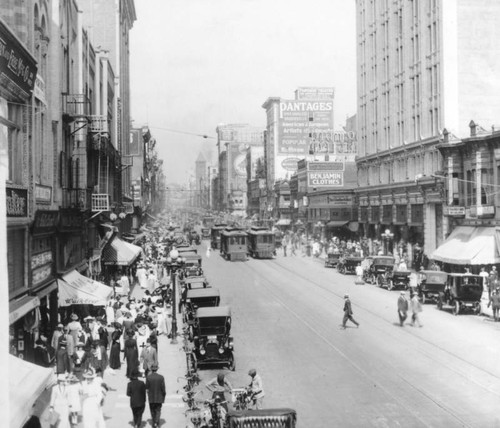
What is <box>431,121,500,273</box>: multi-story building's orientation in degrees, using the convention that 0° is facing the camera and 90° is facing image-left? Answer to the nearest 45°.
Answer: approximately 45°

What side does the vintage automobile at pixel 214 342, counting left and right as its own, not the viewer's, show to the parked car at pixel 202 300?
back

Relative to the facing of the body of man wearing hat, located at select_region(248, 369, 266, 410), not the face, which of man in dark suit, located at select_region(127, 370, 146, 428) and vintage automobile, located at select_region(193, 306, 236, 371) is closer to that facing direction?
the man in dark suit

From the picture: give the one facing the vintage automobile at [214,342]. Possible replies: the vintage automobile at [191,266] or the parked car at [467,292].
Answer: the vintage automobile at [191,266]

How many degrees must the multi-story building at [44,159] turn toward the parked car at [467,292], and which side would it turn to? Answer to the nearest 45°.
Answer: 0° — it already faces it

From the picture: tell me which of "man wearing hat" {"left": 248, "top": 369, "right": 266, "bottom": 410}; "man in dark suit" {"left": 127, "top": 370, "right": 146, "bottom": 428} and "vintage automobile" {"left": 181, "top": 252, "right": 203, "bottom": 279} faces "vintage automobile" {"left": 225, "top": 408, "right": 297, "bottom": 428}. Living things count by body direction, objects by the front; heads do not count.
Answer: "vintage automobile" {"left": 181, "top": 252, "right": 203, "bottom": 279}

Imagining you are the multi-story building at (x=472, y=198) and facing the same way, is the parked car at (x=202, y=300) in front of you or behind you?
in front

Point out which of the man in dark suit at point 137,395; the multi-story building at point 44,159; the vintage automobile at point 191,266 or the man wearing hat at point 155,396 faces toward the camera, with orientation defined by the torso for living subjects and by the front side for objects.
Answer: the vintage automobile

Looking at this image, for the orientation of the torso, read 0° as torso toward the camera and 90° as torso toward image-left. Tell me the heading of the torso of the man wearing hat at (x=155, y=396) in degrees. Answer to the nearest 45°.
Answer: approximately 180°

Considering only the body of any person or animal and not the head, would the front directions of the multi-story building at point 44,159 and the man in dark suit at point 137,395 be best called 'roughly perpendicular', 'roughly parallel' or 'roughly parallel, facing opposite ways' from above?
roughly perpendicular

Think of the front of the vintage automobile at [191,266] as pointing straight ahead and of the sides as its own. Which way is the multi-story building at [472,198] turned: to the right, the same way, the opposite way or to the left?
to the right

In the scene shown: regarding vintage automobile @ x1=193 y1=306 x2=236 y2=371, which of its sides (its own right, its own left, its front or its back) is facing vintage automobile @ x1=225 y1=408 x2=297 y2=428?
front
